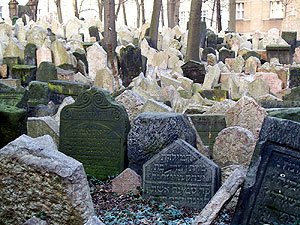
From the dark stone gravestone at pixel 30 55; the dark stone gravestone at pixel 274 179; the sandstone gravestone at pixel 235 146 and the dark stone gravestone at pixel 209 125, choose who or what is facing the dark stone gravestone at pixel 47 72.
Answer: the dark stone gravestone at pixel 30 55

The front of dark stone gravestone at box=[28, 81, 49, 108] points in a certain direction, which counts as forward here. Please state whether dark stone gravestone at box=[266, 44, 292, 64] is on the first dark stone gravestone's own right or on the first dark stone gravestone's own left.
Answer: on the first dark stone gravestone's own left

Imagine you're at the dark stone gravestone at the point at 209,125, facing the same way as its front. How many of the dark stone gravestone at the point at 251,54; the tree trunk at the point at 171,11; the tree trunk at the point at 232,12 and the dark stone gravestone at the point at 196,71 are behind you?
4

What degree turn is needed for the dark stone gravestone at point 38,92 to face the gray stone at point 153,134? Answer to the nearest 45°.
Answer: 0° — it already faces it

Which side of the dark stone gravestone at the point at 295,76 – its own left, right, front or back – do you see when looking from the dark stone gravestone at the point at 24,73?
right

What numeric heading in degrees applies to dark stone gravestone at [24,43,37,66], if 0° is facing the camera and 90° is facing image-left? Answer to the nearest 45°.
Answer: approximately 0°

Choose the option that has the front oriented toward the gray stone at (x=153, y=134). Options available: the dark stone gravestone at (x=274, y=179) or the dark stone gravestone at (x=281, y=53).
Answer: the dark stone gravestone at (x=281, y=53)

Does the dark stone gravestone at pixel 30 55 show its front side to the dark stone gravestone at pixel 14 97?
yes

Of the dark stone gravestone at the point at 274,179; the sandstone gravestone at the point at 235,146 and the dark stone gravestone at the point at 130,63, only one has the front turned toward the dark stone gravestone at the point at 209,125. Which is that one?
the dark stone gravestone at the point at 130,63
